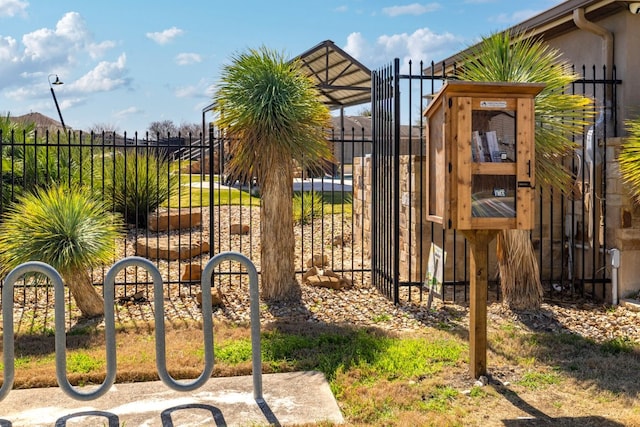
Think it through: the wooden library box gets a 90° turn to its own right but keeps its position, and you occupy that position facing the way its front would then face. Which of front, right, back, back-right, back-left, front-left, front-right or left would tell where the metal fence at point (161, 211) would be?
front-right

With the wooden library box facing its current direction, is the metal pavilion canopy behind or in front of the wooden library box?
behind

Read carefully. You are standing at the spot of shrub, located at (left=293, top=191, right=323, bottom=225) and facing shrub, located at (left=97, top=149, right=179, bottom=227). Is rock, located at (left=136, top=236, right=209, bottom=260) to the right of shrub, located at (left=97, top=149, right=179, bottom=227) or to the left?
left

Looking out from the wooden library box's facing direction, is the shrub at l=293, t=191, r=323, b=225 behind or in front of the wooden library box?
behind

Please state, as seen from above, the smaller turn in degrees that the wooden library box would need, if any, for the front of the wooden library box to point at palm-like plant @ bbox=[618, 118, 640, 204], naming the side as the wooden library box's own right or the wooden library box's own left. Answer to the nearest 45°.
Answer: approximately 135° to the wooden library box's own left

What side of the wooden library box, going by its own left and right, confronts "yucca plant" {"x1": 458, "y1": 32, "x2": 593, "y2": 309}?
back

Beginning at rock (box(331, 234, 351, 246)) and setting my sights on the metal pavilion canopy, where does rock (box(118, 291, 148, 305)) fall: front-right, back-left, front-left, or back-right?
back-left

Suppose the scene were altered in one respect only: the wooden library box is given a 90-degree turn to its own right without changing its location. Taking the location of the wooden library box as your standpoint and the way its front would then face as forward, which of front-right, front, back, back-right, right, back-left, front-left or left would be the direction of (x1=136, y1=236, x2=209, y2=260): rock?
front-right

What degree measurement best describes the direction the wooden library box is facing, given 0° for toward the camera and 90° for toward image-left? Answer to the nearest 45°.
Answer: approximately 0°

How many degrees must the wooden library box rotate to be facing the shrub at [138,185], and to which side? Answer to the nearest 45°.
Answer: approximately 135° to its right

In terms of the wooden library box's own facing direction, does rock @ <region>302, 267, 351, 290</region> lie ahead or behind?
behind

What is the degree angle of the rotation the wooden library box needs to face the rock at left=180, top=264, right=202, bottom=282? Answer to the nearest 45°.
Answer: approximately 135° to its right

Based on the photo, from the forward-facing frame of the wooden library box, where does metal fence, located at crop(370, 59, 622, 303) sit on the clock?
The metal fence is roughly at 6 o'clock from the wooden library box.

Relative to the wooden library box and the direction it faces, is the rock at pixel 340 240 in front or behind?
behind
